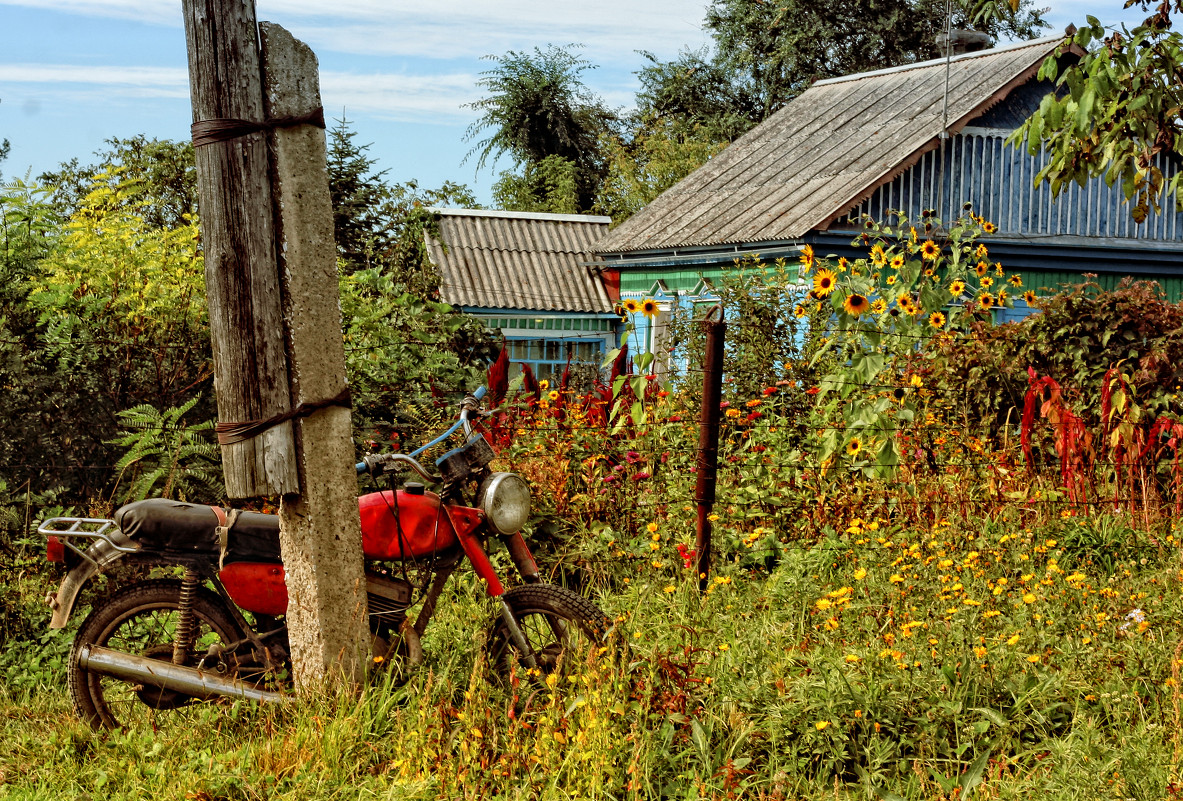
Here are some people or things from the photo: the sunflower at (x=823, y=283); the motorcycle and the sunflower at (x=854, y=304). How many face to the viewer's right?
1

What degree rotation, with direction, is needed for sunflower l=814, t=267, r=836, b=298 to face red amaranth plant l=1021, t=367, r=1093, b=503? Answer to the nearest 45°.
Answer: approximately 90° to its left

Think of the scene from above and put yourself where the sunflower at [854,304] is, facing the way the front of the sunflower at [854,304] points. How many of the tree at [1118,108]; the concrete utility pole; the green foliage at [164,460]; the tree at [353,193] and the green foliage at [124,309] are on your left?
1

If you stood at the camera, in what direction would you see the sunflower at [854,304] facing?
facing the viewer

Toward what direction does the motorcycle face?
to the viewer's right

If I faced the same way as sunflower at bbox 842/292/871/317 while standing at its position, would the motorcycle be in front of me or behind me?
in front

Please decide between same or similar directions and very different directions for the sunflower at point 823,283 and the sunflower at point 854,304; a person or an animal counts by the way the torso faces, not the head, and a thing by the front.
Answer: same or similar directions

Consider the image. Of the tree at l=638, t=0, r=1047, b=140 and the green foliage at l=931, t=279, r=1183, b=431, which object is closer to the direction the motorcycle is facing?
the green foliage

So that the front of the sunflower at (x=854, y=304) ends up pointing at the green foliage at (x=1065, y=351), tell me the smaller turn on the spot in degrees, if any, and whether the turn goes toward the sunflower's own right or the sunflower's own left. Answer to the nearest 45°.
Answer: approximately 135° to the sunflower's own left

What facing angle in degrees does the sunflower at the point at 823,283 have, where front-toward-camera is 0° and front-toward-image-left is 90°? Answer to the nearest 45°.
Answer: approximately 0°

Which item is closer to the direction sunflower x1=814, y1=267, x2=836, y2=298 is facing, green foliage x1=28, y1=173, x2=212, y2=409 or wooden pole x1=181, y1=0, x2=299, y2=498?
the wooden pole

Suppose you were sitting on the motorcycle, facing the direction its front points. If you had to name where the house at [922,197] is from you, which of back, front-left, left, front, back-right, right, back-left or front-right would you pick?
front-left

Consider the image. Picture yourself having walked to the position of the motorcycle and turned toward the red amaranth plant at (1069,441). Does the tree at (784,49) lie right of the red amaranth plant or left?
left

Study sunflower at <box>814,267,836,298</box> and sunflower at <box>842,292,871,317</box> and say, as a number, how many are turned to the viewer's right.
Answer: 0
